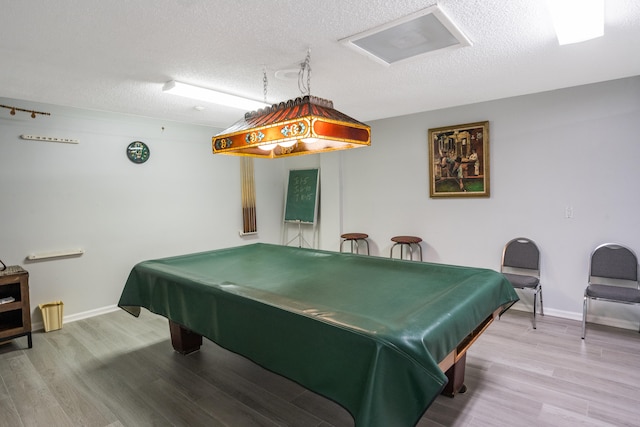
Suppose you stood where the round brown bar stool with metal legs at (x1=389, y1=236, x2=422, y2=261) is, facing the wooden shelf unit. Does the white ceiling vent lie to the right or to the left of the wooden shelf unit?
left

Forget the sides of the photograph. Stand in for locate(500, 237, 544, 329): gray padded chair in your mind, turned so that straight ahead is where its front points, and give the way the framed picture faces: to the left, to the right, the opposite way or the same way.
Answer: the same way

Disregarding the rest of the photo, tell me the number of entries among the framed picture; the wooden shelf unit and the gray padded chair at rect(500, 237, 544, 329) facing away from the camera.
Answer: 0

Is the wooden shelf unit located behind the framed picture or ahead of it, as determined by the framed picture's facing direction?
ahead

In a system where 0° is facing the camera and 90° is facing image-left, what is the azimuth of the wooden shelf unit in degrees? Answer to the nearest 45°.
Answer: approximately 315°

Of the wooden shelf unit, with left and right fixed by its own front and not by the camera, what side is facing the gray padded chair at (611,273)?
front

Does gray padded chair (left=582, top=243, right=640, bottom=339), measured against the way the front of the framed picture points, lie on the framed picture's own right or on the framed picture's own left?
on the framed picture's own left

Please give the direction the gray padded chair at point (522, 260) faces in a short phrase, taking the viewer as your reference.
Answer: facing the viewer and to the left of the viewer

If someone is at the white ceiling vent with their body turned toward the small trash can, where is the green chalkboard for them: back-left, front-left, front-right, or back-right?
front-right

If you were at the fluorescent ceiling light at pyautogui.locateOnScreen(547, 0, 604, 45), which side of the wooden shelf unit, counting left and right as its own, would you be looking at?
front

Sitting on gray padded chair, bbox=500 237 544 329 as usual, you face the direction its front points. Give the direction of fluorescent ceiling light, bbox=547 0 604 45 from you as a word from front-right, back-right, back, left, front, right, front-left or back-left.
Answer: front-left

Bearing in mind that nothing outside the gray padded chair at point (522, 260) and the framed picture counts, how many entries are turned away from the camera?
0

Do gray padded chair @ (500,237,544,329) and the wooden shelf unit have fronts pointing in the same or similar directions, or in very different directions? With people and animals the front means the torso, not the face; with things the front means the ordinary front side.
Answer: very different directions
